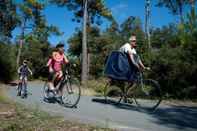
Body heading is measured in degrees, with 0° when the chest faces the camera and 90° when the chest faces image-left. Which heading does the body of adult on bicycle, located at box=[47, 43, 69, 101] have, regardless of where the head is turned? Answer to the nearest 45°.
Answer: approximately 315°

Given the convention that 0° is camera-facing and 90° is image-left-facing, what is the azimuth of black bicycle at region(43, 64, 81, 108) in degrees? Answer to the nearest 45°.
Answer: approximately 315°

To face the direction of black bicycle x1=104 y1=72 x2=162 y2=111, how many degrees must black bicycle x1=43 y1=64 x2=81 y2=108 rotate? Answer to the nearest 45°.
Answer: approximately 45° to its left

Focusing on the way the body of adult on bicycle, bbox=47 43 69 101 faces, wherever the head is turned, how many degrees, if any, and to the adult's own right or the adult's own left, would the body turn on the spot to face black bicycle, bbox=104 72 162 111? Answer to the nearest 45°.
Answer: approximately 45° to the adult's own left
